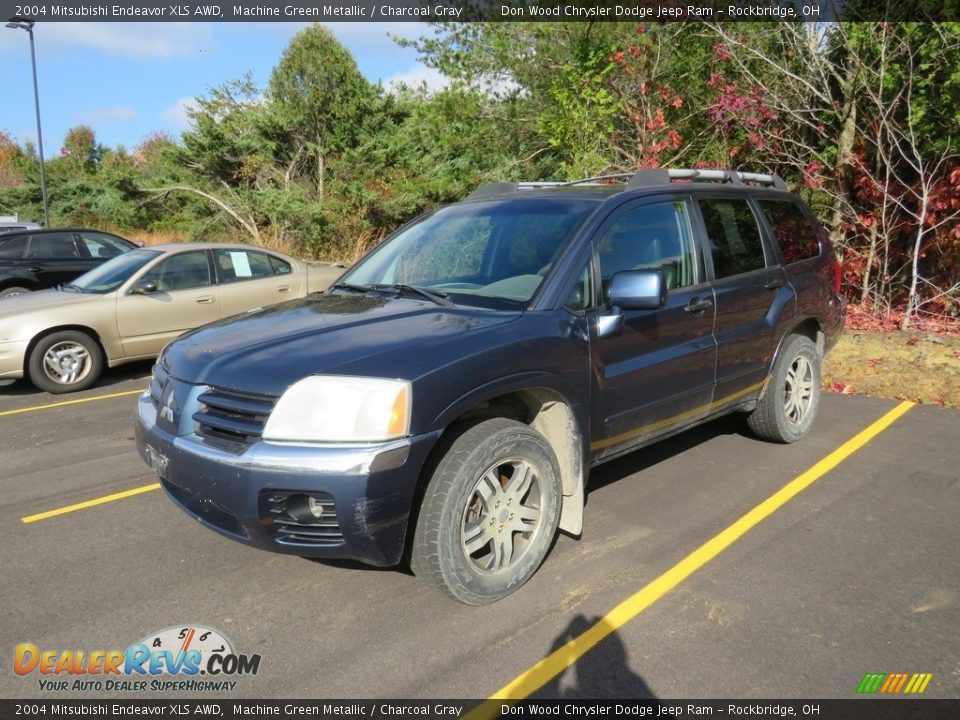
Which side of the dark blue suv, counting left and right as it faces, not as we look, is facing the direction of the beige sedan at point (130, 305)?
right

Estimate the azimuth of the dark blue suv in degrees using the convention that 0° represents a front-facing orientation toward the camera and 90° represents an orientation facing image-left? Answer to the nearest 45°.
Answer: approximately 45°

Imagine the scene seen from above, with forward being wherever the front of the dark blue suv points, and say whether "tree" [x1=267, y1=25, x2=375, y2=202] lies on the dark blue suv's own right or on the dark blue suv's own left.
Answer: on the dark blue suv's own right

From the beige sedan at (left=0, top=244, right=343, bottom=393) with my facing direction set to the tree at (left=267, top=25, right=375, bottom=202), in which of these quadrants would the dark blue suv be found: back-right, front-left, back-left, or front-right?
back-right

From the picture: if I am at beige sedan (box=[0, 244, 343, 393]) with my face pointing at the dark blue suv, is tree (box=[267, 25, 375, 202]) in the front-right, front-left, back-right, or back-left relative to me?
back-left
